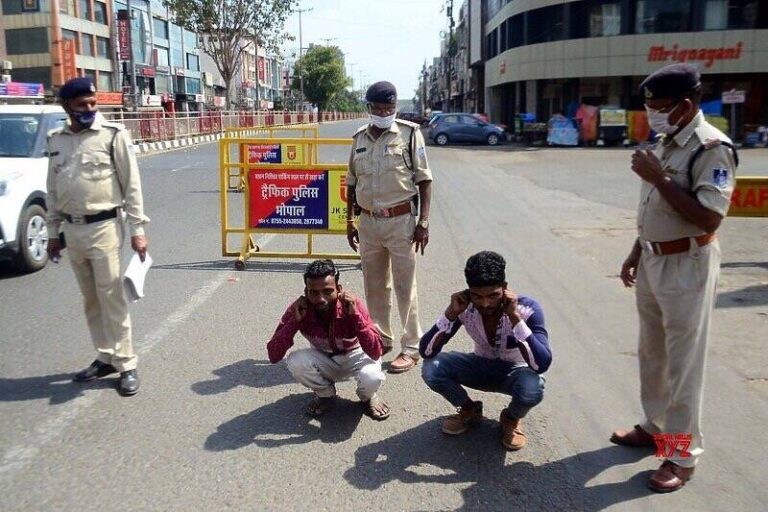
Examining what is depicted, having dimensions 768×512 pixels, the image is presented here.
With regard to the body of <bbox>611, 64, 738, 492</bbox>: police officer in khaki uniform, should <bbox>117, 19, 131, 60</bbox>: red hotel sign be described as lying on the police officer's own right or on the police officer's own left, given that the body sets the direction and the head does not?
on the police officer's own right

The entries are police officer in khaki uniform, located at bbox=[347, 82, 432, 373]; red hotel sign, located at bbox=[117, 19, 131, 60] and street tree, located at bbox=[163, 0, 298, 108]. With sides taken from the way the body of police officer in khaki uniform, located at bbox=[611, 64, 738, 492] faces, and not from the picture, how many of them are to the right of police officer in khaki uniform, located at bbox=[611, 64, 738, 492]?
3

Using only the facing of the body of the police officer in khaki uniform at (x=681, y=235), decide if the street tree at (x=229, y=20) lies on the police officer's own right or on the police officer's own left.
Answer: on the police officer's own right

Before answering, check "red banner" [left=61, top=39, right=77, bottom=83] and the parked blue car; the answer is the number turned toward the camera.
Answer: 1
